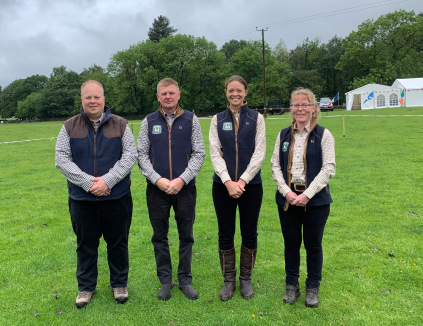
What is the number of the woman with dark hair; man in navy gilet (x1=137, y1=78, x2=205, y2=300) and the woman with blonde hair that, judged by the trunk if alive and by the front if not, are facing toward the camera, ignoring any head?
3

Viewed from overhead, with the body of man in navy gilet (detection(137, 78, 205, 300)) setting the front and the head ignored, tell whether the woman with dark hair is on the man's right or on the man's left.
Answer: on the man's left

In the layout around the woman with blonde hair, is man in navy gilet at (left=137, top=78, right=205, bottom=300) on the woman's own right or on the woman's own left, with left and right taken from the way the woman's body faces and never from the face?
on the woman's own right

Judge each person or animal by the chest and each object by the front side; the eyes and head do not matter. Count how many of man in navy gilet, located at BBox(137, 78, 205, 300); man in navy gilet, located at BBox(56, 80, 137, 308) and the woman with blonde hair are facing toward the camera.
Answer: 3

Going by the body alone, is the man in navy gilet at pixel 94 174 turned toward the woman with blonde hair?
no

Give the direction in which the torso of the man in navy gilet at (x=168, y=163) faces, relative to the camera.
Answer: toward the camera

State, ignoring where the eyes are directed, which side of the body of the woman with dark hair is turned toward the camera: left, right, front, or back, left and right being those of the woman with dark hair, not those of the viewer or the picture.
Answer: front

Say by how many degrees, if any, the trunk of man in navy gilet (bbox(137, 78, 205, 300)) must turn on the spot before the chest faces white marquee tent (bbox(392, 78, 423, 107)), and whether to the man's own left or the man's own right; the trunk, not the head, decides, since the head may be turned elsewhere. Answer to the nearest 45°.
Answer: approximately 135° to the man's own left

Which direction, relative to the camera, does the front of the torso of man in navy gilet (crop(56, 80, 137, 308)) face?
toward the camera

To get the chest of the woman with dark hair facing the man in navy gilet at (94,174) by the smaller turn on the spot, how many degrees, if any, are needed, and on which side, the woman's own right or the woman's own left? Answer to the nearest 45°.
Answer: approximately 90° to the woman's own right

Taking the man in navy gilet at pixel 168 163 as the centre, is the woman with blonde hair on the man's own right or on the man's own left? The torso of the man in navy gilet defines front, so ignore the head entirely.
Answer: on the man's own left

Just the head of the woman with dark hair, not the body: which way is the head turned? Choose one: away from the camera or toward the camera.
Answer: toward the camera

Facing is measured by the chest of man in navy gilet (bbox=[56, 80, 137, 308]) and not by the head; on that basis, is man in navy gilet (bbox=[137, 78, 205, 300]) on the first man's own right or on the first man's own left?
on the first man's own left

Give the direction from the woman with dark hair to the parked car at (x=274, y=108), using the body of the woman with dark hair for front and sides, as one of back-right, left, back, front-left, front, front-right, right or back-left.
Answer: back

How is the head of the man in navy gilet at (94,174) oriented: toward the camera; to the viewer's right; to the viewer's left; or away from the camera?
toward the camera

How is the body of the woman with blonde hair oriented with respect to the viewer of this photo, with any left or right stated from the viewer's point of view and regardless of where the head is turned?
facing the viewer

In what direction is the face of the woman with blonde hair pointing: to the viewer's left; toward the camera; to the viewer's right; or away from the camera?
toward the camera
